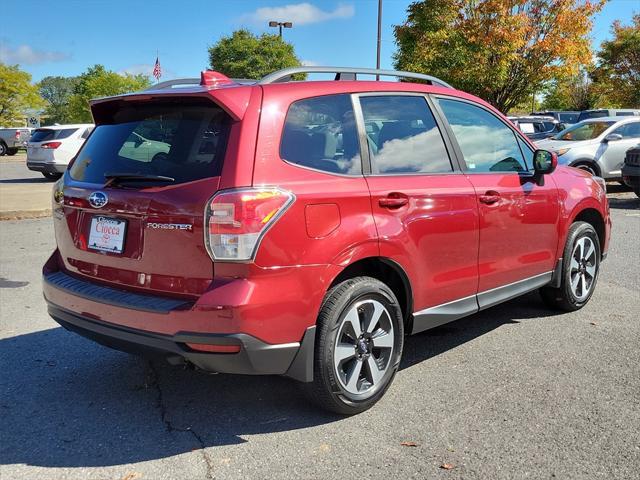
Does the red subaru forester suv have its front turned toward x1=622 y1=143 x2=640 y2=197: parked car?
yes

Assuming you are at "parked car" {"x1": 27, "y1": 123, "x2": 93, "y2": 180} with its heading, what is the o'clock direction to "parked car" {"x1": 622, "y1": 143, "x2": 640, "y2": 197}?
"parked car" {"x1": 622, "y1": 143, "x2": 640, "y2": 197} is roughly at 3 o'clock from "parked car" {"x1": 27, "y1": 123, "x2": 93, "y2": 180}.

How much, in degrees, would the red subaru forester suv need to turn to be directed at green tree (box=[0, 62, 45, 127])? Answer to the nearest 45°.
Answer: approximately 90° to its left

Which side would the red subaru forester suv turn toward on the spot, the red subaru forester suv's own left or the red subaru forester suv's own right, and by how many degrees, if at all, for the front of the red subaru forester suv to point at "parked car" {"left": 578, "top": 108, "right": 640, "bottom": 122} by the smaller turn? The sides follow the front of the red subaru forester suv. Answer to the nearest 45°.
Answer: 0° — it already faces it

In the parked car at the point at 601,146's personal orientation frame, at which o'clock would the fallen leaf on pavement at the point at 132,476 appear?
The fallen leaf on pavement is roughly at 11 o'clock from the parked car.

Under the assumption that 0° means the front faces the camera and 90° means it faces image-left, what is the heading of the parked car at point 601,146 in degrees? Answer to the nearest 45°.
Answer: approximately 45°

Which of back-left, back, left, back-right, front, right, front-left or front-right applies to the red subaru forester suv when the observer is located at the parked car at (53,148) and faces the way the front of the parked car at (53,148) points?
back-right

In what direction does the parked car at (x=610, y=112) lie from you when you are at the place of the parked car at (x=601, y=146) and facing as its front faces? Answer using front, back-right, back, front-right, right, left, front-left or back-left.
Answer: back-right

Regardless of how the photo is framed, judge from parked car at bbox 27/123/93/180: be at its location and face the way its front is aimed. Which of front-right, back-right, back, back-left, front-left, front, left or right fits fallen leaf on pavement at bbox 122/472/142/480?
back-right

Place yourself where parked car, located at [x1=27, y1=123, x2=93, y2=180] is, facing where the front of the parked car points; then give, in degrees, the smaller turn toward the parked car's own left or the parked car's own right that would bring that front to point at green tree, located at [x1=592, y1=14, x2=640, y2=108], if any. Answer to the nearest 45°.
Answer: approximately 45° to the parked car's own right

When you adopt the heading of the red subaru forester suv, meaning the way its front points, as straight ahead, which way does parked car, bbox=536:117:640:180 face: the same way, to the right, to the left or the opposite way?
the opposite way

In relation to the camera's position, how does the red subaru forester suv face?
facing away from the viewer and to the right of the viewer

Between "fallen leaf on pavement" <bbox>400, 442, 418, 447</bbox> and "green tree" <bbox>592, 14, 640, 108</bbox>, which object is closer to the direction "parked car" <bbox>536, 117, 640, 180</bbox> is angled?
the fallen leaf on pavement
